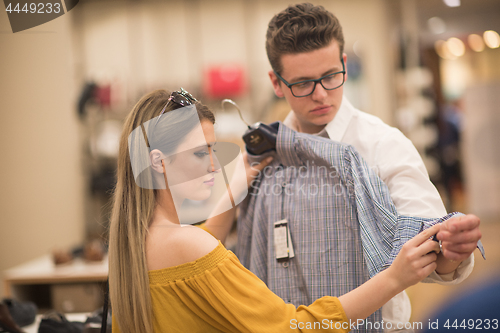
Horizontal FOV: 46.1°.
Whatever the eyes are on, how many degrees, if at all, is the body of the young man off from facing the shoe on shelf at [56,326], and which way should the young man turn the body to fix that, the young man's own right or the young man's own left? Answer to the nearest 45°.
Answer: approximately 90° to the young man's own right

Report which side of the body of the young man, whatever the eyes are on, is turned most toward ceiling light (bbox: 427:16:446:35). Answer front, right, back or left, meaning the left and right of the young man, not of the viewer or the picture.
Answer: back

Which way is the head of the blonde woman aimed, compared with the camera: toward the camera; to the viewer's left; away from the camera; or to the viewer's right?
to the viewer's right

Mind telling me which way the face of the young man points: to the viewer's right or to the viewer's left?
to the viewer's left

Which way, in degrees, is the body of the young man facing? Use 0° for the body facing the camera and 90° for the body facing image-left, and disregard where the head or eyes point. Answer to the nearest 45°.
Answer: approximately 0°

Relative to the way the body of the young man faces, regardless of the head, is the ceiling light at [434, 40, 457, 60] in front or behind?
behind

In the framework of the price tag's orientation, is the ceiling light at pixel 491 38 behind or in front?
behind

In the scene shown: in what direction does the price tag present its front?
toward the camera

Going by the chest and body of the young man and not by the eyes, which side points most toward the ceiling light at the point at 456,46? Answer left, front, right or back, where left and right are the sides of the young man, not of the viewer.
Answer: back
